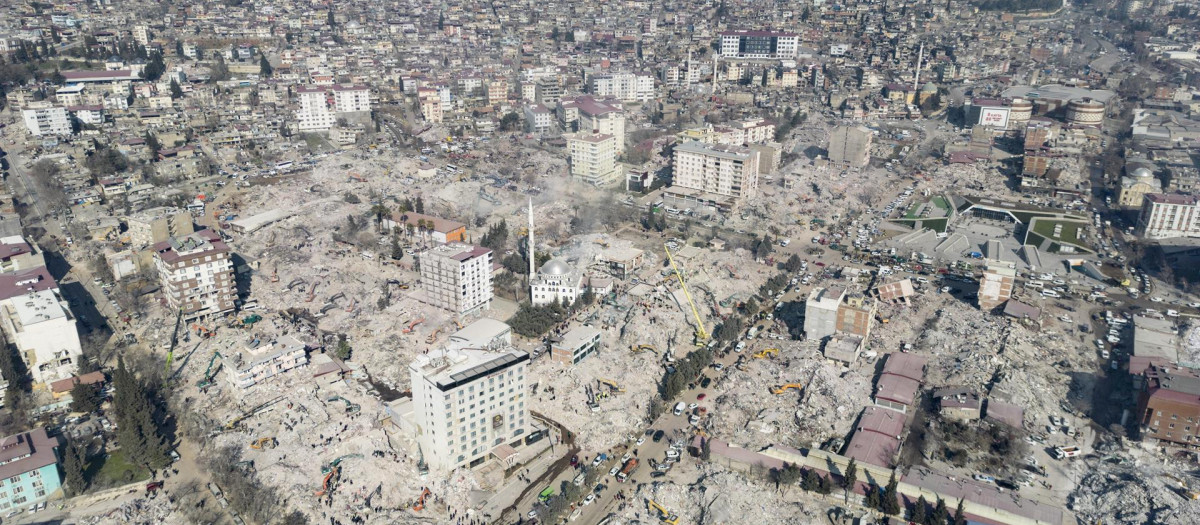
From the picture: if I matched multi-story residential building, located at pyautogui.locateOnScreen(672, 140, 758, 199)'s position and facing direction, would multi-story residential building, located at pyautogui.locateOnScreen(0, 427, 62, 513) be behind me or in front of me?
in front

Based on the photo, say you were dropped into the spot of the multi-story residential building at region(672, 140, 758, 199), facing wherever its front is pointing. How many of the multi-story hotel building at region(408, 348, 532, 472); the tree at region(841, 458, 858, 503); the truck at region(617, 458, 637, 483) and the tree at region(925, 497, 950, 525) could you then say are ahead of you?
4

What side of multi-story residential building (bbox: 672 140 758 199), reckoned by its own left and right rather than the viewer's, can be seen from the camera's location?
front

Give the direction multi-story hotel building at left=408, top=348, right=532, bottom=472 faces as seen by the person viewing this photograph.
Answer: facing the viewer and to the right of the viewer

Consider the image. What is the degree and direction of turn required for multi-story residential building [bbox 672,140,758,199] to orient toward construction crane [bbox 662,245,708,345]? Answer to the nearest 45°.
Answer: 0° — it already faces it

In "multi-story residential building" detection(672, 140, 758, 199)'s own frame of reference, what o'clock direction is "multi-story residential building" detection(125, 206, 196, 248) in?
"multi-story residential building" detection(125, 206, 196, 248) is roughly at 2 o'clock from "multi-story residential building" detection(672, 140, 758, 199).

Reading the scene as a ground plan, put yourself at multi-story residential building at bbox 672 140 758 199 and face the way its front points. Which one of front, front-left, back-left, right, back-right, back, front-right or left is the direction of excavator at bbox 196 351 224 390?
front-right

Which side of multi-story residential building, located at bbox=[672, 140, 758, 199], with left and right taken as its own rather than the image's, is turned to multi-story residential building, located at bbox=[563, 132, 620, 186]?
right

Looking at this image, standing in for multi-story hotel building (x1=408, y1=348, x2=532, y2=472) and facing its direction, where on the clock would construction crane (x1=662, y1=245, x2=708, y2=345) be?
The construction crane is roughly at 9 o'clock from the multi-story hotel building.

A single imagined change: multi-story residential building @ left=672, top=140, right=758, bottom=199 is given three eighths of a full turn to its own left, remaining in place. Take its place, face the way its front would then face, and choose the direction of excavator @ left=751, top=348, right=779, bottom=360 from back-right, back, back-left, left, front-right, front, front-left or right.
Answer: back-right

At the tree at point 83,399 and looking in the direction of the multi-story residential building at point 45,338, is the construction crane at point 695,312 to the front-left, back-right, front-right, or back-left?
back-right

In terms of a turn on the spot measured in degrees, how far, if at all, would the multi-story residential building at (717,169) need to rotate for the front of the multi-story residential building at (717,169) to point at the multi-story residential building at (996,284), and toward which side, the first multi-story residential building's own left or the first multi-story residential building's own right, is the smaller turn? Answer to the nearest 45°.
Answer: approximately 45° to the first multi-story residential building's own left

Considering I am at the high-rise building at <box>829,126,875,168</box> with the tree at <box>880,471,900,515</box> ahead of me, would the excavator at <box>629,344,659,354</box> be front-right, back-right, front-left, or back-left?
front-right

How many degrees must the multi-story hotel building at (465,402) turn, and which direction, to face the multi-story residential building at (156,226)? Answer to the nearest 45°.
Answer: approximately 180°

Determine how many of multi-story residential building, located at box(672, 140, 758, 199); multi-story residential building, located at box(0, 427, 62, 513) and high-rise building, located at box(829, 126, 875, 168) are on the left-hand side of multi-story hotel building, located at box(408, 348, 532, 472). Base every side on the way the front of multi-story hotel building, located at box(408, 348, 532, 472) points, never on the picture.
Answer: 2

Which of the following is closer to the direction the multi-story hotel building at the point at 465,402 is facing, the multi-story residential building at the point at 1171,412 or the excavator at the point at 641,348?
the multi-story residential building

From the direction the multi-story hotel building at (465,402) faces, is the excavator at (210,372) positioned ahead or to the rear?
to the rear

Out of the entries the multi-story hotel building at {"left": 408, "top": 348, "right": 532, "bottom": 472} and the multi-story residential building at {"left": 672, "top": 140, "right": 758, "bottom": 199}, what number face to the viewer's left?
0
